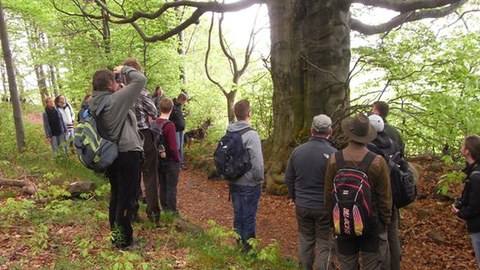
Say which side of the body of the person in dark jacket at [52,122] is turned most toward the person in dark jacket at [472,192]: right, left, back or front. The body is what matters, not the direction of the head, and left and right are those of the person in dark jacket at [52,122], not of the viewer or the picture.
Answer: front

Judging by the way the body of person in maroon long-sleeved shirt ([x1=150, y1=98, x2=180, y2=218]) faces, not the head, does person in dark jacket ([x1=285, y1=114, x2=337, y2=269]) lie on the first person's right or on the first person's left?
on the first person's right

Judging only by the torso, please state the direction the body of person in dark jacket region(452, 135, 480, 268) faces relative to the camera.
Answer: to the viewer's left

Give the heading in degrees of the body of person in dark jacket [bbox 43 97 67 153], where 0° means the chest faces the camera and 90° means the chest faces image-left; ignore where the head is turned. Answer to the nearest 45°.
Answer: approximately 315°

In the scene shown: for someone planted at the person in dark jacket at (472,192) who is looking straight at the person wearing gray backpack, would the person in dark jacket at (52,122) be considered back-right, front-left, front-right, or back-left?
front-right

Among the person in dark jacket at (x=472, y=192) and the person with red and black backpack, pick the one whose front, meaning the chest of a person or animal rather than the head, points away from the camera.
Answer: the person with red and black backpack

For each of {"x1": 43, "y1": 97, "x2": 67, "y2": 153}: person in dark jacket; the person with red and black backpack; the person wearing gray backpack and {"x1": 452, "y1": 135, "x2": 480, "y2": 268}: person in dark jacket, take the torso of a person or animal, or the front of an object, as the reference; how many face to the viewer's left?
1

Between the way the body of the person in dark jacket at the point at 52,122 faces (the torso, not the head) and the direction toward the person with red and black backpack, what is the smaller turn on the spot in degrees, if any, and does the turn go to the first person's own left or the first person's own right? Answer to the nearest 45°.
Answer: approximately 45° to the first person's own right

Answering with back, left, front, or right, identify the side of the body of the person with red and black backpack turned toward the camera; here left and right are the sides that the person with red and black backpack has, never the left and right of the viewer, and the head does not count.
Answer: back

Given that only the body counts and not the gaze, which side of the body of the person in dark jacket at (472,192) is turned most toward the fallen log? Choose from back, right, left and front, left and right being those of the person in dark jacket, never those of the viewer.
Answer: front

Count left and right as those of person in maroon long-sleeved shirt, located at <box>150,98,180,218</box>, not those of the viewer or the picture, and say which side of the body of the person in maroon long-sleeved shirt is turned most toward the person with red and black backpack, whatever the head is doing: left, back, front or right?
right

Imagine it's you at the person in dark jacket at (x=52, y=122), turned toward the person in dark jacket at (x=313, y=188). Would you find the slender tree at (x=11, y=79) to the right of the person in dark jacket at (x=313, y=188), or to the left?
right

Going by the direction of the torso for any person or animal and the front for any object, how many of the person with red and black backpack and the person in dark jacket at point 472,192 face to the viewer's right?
0

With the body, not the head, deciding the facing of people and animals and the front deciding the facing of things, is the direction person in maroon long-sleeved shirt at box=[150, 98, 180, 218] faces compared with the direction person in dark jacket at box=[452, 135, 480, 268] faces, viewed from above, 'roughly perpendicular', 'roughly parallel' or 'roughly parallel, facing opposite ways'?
roughly perpendicular
